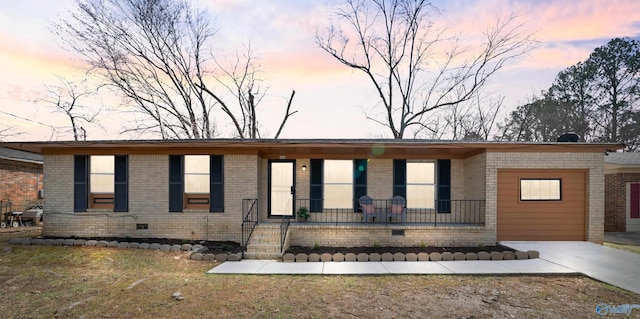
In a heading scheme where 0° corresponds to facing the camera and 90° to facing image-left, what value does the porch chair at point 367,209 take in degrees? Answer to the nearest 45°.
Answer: approximately 315°

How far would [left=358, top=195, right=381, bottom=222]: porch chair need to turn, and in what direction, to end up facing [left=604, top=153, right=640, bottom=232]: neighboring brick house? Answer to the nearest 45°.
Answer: approximately 90° to its left

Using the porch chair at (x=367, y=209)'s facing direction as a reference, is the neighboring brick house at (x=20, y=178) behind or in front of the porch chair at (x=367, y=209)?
behind

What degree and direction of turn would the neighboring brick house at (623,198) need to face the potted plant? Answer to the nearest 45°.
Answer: approximately 45° to its right
